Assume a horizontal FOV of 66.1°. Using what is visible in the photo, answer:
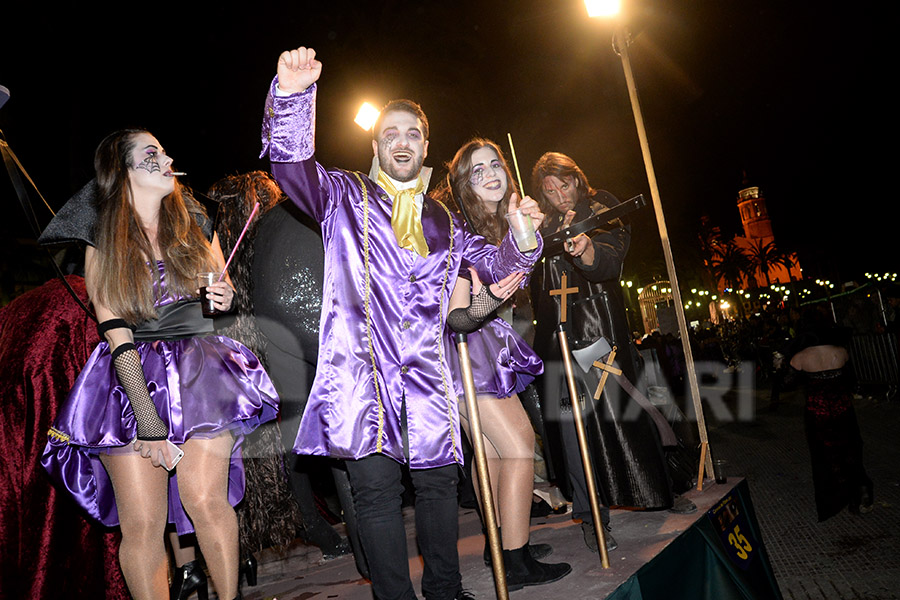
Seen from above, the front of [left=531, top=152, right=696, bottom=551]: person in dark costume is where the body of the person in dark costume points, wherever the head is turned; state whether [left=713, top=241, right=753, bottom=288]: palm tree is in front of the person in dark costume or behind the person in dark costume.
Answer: behind

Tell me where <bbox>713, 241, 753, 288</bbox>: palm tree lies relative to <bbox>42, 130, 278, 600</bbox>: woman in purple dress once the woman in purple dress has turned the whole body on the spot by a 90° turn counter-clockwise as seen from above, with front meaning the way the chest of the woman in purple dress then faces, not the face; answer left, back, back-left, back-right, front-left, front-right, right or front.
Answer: front

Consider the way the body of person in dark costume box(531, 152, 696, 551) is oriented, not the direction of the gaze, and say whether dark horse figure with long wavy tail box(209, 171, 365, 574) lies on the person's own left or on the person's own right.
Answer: on the person's own right

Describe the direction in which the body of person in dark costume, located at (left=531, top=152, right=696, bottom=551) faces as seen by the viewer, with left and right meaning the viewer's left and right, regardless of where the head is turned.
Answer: facing the viewer

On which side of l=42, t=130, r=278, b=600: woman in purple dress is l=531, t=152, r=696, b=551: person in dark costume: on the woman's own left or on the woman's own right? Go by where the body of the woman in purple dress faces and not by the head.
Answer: on the woman's own left

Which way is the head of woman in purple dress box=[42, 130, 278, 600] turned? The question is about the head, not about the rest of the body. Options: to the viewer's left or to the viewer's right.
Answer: to the viewer's right

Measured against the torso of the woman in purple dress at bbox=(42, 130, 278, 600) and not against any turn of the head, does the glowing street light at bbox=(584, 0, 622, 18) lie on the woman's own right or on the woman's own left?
on the woman's own left

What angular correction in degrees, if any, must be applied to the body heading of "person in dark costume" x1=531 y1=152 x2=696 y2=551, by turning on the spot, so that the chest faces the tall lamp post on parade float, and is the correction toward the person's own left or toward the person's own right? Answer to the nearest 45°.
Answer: approximately 135° to the person's own left

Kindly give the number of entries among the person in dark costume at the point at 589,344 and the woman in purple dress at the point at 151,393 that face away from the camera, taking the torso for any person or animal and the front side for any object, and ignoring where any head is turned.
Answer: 0

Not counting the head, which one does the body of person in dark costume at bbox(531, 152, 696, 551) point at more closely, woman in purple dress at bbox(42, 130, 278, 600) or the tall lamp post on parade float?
the woman in purple dress

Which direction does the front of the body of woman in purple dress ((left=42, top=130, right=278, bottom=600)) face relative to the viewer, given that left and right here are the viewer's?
facing the viewer and to the right of the viewer
